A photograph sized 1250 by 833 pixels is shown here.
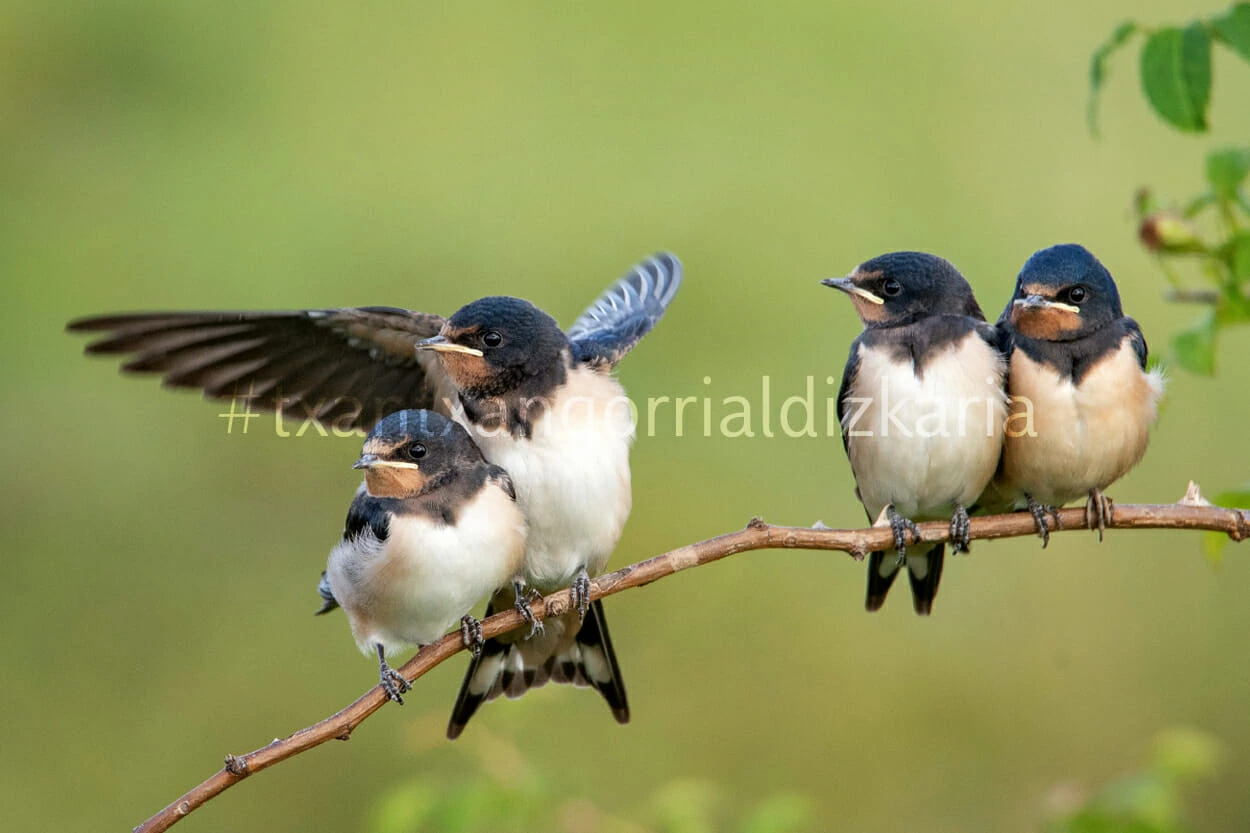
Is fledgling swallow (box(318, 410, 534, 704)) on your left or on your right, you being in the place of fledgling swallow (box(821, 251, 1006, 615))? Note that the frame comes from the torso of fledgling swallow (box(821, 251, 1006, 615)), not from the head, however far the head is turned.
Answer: on your right

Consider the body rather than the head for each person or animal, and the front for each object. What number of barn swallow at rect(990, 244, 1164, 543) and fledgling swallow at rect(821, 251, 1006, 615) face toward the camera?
2

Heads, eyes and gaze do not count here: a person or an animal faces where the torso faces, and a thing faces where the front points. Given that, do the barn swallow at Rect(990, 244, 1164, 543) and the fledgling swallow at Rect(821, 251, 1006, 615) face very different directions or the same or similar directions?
same or similar directions

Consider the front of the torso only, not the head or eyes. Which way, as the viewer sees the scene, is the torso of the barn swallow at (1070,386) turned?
toward the camera
